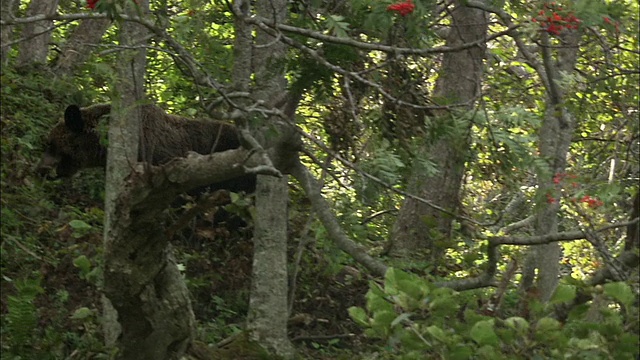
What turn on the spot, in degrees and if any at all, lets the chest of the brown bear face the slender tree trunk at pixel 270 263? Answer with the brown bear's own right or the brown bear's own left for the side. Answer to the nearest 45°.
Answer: approximately 135° to the brown bear's own left

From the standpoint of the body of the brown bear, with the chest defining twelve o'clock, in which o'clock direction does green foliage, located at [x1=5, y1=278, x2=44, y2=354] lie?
The green foliage is roughly at 9 o'clock from the brown bear.

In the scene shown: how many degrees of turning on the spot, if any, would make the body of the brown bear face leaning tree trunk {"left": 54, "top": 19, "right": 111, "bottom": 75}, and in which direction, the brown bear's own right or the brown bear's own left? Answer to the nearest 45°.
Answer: approximately 90° to the brown bear's own right

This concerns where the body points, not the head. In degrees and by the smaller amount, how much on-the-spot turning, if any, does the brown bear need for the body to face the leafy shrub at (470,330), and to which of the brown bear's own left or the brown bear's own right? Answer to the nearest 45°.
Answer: approximately 135° to the brown bear's own left

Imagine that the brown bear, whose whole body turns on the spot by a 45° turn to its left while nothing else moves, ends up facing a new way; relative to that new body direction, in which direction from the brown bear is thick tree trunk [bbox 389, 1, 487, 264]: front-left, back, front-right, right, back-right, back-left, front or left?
back-left

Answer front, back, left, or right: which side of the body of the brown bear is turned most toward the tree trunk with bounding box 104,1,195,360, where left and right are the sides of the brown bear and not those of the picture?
left

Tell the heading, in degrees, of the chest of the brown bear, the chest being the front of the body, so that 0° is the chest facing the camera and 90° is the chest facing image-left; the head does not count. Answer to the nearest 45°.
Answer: approximately 90°
